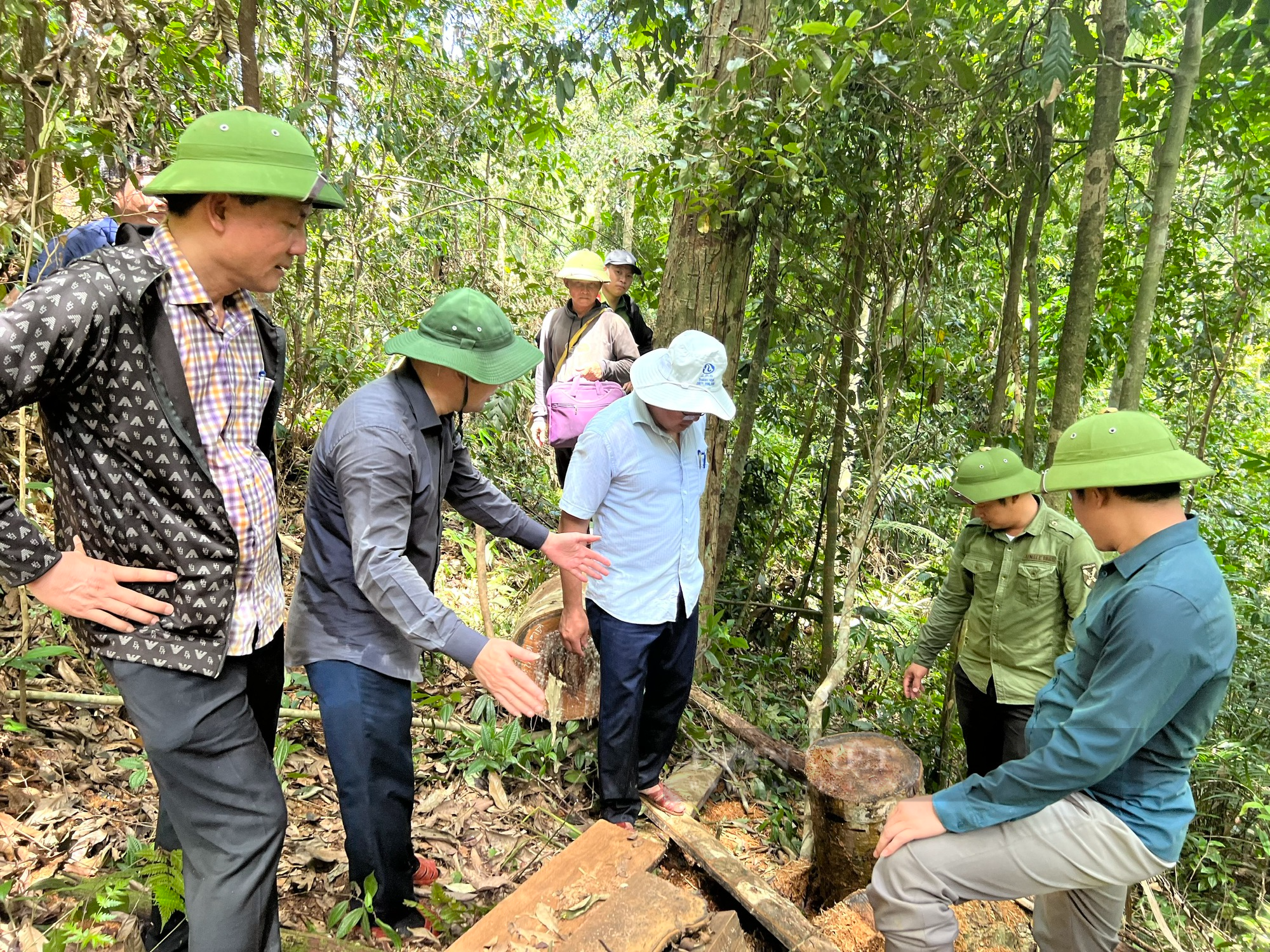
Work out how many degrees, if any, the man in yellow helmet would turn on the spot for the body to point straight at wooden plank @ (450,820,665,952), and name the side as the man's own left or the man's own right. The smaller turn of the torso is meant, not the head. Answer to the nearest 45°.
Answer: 0° — they already face it

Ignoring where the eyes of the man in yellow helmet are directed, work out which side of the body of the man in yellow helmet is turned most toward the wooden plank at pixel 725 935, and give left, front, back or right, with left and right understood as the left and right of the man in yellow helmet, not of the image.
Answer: front

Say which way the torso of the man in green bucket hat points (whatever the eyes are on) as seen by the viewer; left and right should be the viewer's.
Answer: facing to the right of the viewer

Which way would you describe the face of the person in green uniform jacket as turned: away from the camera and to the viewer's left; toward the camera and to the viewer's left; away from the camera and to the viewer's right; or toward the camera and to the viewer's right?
toward the camera and to the viewer's left

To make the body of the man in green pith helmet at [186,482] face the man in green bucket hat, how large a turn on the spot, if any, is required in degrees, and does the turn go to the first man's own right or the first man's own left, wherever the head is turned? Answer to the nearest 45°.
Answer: approximately 90° to the first man's own left

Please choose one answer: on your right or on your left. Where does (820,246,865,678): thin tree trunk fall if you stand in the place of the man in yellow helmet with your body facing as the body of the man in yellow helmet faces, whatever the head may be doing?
on your left

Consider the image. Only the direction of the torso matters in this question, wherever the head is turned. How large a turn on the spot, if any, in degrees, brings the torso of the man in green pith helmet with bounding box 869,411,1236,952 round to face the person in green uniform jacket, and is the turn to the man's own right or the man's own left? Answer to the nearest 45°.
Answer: approximately 90° to the man's own right

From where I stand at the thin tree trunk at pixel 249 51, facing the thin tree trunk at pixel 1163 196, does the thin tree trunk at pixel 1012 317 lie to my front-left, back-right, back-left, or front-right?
front-left

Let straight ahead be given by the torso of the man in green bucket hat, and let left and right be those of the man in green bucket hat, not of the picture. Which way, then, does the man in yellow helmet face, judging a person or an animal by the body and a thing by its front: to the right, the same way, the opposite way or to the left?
to the right

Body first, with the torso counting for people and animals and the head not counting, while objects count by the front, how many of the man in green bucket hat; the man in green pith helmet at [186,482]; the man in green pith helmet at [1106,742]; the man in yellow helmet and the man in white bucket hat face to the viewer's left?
1

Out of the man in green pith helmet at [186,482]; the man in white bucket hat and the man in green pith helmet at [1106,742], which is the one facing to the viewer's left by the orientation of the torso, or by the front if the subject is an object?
the man in green pith helmet at [1106,742]

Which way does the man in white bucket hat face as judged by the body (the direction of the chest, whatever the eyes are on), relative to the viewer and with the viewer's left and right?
facing the viewer and to the right of the viewer

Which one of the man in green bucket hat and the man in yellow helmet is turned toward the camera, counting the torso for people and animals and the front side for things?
the man in yellow helmet

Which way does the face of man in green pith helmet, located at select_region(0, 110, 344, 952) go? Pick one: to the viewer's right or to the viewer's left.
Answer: to the viewer's right

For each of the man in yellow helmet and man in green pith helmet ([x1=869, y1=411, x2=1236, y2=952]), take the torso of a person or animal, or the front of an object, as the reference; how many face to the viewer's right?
0

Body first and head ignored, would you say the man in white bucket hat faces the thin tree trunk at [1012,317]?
no

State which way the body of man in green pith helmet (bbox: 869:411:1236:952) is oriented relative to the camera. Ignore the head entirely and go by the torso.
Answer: to the viewer's left

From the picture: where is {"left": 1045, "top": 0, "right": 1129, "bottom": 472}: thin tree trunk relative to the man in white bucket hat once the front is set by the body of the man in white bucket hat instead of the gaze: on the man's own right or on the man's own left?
on the man's own left

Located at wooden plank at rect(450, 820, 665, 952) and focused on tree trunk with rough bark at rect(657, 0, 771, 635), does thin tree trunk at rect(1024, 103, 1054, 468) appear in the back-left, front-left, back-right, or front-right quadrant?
front-right

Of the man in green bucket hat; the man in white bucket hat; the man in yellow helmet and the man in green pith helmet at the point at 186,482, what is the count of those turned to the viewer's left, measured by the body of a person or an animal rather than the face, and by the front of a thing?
0

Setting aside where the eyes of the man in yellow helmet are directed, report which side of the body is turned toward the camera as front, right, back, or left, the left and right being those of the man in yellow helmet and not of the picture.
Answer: front
